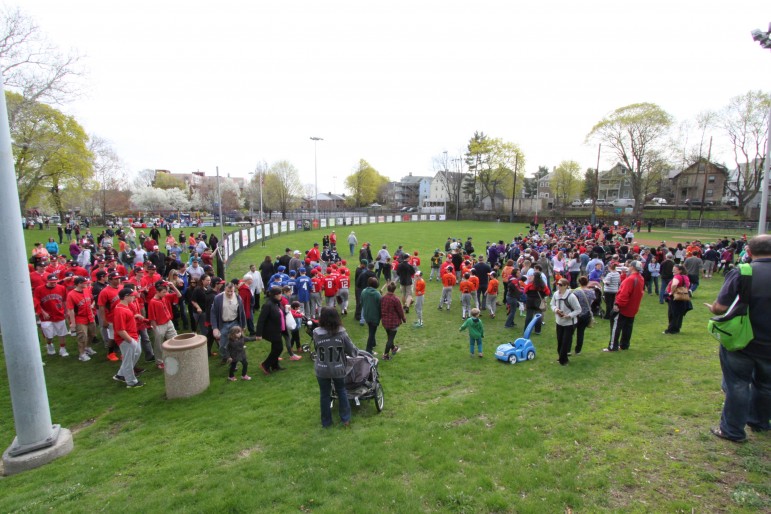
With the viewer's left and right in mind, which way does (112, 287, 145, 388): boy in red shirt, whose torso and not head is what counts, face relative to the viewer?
facing the viewer and to the right of the viewer

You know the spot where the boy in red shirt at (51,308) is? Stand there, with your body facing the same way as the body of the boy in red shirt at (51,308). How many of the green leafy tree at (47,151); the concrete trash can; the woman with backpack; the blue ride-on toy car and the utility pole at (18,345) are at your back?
1

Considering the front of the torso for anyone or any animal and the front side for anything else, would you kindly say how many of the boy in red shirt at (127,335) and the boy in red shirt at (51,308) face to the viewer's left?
0

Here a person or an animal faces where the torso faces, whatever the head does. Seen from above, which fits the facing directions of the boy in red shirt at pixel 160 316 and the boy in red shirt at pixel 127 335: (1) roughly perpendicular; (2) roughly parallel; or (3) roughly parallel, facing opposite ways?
roughly parallel

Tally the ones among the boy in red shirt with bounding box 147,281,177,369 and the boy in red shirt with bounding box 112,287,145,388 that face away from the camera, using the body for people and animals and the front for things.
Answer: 0

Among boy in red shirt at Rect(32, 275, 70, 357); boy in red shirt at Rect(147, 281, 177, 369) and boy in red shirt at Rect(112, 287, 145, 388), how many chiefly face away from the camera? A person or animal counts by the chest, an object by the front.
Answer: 0

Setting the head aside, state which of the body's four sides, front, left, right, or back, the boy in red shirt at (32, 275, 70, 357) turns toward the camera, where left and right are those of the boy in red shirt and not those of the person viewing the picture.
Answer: front

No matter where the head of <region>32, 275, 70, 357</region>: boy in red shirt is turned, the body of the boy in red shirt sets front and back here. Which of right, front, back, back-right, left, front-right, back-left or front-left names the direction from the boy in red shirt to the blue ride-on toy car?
front-left
